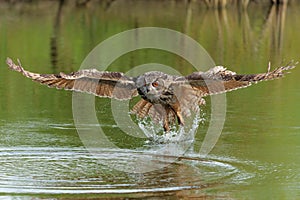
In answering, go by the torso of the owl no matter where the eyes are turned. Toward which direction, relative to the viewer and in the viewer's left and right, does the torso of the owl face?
facing the viewer
